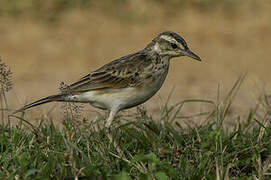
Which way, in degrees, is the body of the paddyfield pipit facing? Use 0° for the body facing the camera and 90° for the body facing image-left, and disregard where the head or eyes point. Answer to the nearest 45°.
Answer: approximately 270°
